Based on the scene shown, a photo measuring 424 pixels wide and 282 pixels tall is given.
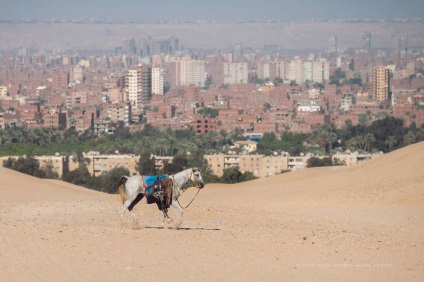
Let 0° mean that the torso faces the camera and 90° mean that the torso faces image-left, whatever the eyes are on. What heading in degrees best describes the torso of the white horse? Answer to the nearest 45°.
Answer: approximately 270°

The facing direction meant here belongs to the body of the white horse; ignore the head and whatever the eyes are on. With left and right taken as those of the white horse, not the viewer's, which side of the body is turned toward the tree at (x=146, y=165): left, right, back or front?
left

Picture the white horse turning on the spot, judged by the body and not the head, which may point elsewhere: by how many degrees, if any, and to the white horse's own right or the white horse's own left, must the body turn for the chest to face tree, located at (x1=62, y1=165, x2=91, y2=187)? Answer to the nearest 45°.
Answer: approximately 90° to the white horse's own left

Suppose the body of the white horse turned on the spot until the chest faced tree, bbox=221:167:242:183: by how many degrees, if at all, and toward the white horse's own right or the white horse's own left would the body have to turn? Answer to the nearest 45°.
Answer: approximately 90° to the white horse's own left

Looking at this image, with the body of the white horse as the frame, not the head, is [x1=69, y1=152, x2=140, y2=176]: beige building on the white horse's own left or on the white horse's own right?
on the white horse's own left
